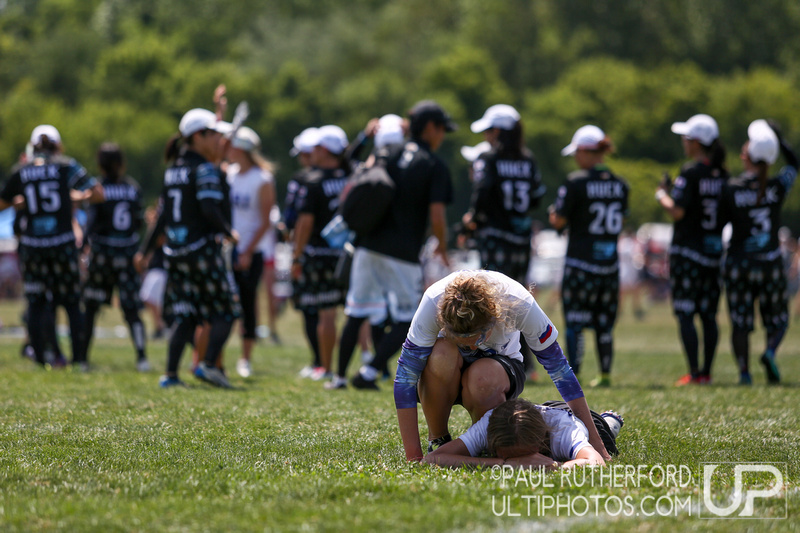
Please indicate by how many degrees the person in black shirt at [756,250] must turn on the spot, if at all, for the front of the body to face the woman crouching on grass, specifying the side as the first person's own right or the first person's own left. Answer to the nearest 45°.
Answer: approximately 180°

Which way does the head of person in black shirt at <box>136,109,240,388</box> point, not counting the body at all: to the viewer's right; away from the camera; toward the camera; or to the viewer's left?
to the viewer's right

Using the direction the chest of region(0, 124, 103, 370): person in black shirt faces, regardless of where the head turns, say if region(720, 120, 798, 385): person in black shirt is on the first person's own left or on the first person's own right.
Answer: on the first person's own right

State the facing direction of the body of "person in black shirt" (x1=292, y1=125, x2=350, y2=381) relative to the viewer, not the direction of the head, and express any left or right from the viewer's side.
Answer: facing away from the viewer and to the left of the viewer

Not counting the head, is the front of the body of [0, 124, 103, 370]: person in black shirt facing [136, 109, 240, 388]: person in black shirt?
no

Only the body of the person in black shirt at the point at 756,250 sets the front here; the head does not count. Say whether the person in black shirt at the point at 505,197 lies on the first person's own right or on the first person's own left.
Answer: on the first person's own left

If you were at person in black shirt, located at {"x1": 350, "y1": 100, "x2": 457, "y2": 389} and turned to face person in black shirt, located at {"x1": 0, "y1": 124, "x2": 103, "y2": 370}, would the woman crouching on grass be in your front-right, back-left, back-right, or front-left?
back-left

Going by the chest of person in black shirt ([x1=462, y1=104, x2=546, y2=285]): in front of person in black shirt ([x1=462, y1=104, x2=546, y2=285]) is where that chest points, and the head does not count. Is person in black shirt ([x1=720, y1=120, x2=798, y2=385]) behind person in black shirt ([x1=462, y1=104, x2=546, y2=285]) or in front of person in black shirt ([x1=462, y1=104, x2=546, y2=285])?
behind

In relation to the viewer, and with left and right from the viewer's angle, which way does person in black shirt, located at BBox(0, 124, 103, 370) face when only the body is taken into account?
facing away from the viewer

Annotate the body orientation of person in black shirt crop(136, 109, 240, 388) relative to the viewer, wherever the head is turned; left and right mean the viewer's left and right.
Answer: facing away from the viewer and to the right of the viewer

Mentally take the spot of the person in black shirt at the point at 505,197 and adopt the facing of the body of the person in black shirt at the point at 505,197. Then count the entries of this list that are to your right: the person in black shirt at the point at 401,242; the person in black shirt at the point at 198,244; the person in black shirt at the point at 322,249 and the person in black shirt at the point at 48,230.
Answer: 0

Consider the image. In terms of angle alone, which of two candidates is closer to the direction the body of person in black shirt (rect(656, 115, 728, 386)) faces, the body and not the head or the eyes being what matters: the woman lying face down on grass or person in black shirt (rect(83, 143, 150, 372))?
the person in black shirt

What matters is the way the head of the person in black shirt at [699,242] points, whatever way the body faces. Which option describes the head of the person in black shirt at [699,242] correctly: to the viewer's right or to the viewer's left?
to the viewer's left

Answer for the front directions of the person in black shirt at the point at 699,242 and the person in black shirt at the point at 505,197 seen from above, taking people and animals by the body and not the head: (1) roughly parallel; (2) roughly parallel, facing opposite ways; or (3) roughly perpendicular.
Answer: roughly parallel

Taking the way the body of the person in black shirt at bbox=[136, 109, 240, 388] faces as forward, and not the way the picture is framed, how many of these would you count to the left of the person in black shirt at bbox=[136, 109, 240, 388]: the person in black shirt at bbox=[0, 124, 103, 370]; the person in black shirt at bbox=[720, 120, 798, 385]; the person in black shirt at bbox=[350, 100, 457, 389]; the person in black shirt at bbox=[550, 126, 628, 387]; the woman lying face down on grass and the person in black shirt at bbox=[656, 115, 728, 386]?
1

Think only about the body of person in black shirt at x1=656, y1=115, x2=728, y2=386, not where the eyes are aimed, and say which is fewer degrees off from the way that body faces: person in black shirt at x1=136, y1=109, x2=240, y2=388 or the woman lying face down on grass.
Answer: the person in black shirt

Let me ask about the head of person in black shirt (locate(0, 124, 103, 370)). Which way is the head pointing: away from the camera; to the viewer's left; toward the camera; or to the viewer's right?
away from the camera

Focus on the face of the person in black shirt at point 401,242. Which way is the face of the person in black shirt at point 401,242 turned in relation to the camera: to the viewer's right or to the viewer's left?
to the viewer's right

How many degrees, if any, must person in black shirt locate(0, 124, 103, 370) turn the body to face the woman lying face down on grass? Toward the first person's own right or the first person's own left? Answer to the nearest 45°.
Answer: approximately 180°

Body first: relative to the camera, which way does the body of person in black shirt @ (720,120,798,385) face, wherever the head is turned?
away from the camera

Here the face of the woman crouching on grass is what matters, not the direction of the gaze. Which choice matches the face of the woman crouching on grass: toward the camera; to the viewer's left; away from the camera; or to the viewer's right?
toward the camera
